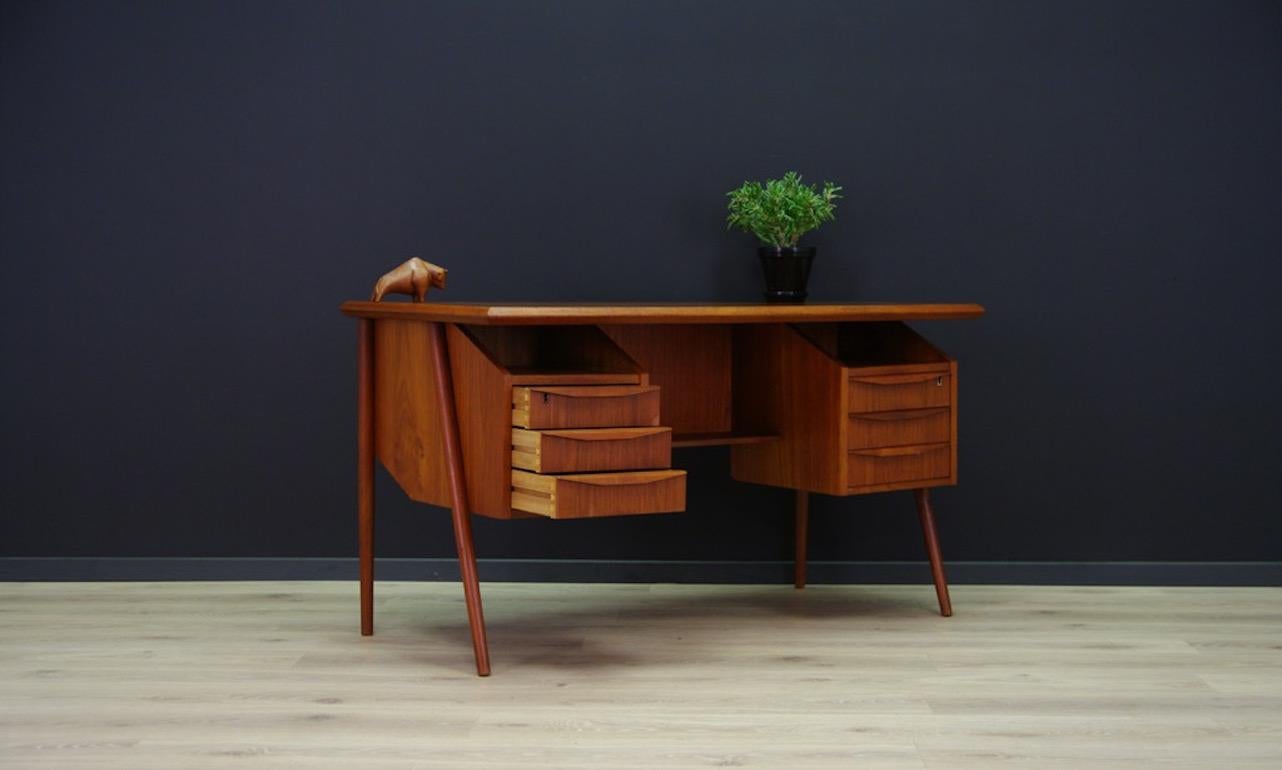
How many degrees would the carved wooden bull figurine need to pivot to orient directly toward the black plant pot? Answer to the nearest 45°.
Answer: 0° — it already faces it

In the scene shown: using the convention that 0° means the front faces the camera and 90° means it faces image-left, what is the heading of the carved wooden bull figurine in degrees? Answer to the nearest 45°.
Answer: approximately 270°
